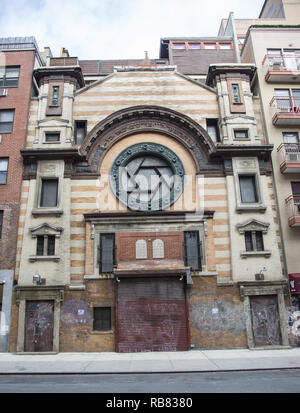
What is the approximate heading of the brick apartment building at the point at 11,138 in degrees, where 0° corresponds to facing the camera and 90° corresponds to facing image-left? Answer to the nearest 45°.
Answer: approximately 0°
